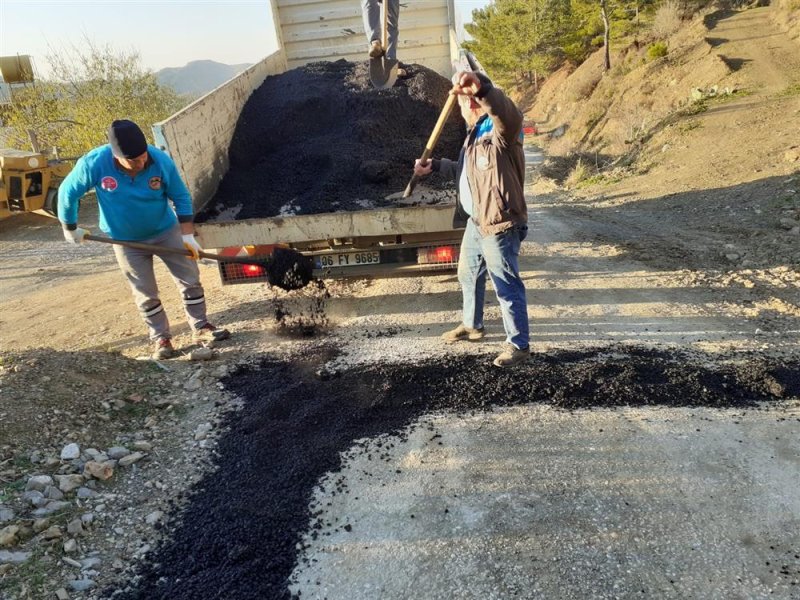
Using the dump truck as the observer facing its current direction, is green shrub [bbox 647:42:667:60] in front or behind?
in front

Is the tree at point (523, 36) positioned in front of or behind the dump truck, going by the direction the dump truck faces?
in front

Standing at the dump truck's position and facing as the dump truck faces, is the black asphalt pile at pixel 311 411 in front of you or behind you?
behind

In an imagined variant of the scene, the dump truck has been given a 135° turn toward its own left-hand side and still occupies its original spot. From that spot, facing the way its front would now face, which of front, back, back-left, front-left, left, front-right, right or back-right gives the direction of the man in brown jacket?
left

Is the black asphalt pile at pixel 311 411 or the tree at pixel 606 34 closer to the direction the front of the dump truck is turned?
the tree

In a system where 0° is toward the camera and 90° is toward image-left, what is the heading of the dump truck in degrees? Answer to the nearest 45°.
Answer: approximately 180°

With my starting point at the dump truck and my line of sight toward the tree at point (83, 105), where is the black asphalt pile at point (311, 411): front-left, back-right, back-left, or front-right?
back-left

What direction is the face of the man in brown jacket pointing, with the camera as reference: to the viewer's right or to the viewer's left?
to the viewer's left

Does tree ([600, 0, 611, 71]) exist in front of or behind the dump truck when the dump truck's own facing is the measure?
in front
